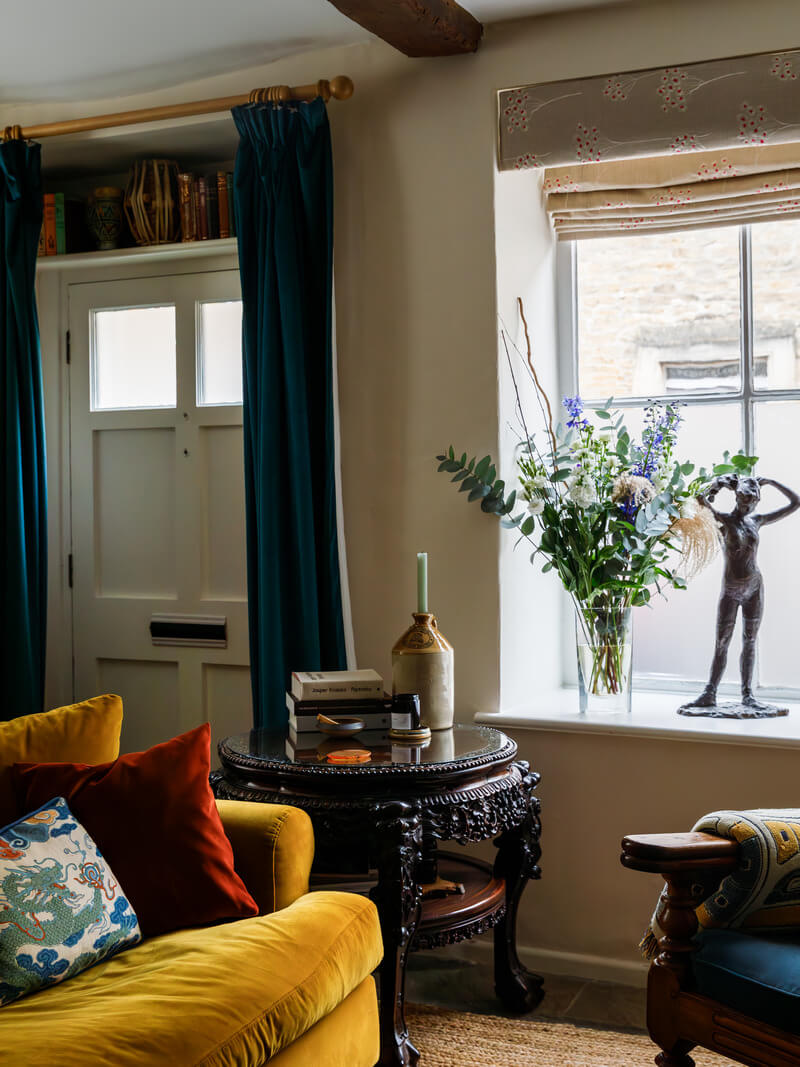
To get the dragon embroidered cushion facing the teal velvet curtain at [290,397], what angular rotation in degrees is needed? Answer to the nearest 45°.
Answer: approximately 90° to its left

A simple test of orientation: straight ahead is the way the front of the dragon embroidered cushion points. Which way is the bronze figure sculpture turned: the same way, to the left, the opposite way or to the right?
to the right

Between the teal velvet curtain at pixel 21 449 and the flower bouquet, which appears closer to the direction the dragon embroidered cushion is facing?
the flower bouquet

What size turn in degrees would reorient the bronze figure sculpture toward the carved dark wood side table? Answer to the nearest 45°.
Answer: approximately 45° to its right

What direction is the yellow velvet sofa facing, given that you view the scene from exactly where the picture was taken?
facing the viewer and to the right of the viewer

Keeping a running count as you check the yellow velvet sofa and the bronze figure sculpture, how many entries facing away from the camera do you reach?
0

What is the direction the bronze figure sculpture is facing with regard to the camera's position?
facing the viewer

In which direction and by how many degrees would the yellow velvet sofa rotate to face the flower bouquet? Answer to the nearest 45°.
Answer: approximately 90° to its left

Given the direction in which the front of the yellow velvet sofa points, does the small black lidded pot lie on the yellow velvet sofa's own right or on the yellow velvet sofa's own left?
on the yellow velvet sofa's own left

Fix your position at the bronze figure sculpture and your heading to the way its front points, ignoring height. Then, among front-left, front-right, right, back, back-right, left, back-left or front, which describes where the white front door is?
right

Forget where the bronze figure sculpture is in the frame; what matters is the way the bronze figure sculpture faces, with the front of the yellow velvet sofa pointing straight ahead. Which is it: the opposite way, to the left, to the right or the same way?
to the right

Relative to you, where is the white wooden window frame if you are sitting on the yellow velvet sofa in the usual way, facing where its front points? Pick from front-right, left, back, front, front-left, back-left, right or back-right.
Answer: left
